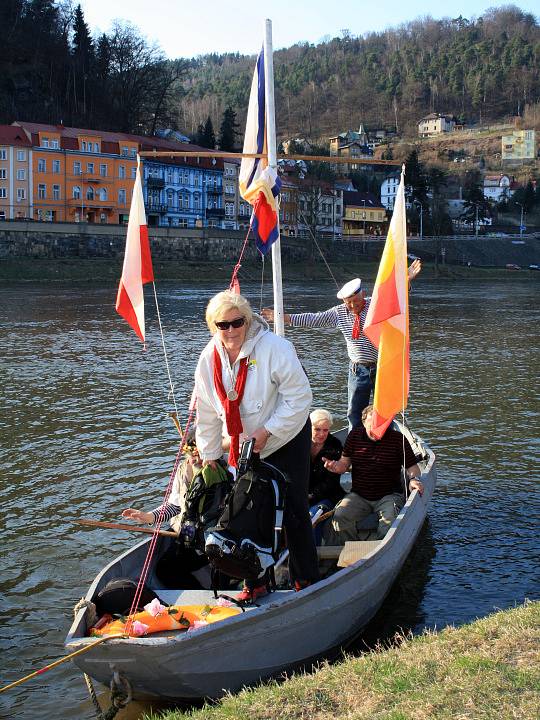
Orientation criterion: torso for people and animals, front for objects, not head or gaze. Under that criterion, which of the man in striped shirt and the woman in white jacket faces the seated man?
the man in striped shirt

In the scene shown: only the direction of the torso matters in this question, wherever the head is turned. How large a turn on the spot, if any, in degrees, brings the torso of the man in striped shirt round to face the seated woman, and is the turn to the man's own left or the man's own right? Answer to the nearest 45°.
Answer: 0° — they already face them

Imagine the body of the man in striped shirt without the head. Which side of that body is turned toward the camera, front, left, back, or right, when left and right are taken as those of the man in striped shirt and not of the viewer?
front

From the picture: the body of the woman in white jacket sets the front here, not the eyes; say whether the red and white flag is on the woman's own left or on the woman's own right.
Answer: on the woman's own right

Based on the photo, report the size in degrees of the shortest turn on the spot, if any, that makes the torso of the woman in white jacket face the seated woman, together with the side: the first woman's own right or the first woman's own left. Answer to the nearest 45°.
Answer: approximately 135° to the first woman's own right

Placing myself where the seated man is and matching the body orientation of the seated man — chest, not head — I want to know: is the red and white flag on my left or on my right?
on my right

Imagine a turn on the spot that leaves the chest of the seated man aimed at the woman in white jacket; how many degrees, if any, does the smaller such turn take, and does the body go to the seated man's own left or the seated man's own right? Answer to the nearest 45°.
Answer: approximately 45° to the seated man's own right

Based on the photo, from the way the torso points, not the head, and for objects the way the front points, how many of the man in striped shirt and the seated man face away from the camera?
0

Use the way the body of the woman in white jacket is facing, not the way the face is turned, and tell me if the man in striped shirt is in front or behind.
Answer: behind

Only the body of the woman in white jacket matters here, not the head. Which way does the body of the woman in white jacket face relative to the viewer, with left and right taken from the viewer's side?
facing the viewer and to the left of the viewer

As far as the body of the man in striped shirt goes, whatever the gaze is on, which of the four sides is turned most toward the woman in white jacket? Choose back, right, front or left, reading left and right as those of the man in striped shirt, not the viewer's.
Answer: front

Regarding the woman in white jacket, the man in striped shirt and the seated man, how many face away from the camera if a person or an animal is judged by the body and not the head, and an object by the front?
0
